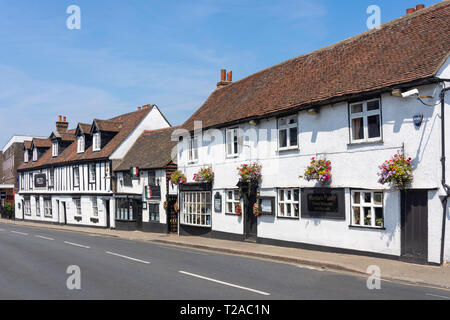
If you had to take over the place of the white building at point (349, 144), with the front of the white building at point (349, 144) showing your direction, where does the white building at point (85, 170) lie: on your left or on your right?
on your right

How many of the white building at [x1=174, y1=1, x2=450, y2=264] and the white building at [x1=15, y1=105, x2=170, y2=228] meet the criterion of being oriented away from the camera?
0

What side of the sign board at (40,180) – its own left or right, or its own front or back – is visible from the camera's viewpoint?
front

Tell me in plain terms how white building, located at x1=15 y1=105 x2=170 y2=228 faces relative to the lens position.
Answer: facing the viewer and to the left of the viewer
